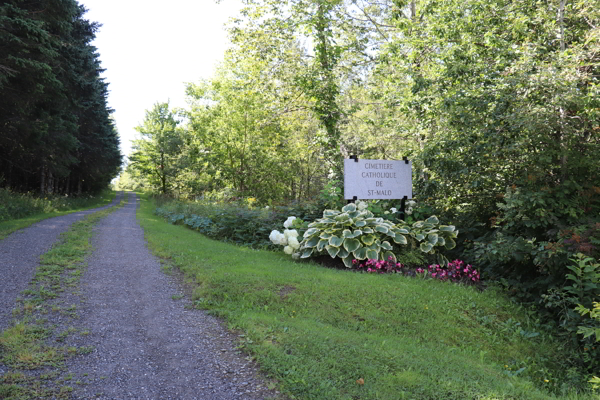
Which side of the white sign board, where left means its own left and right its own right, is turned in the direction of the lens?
front

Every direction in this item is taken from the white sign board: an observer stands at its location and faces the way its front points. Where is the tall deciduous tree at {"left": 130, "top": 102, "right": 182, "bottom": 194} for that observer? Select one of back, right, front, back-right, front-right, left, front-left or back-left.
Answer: back-right

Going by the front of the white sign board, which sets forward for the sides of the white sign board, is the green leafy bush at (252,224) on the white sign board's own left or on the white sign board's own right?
on the white sign board's own right

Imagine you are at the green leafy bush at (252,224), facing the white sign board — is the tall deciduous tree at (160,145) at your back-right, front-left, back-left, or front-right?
back-left

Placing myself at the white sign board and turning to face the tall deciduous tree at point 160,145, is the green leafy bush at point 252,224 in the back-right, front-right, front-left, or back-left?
front-left

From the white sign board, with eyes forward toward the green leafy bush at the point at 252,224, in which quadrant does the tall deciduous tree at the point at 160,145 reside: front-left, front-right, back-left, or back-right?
front-right
